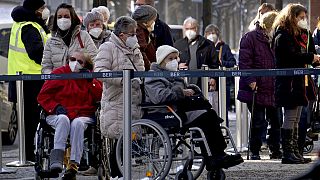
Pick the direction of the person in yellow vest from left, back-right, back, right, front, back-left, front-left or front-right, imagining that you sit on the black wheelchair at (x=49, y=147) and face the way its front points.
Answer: back

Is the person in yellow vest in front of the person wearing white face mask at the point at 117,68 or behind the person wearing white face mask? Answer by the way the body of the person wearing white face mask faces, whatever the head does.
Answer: behind

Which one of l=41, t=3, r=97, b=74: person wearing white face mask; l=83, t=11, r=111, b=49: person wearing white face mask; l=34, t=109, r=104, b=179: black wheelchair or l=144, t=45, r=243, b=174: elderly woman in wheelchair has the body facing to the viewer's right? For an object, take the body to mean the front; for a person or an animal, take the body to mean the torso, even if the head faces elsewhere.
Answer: the elderly woman in wheelchair

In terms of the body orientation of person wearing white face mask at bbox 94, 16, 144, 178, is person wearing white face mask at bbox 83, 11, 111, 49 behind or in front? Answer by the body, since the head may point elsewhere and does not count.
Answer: behind

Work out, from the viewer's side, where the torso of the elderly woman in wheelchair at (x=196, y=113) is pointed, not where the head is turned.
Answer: to the viewer's right

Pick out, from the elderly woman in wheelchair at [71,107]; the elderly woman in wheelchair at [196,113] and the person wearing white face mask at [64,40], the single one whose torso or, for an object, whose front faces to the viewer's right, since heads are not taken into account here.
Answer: the elderly woman in wheelchair at [196,113]
